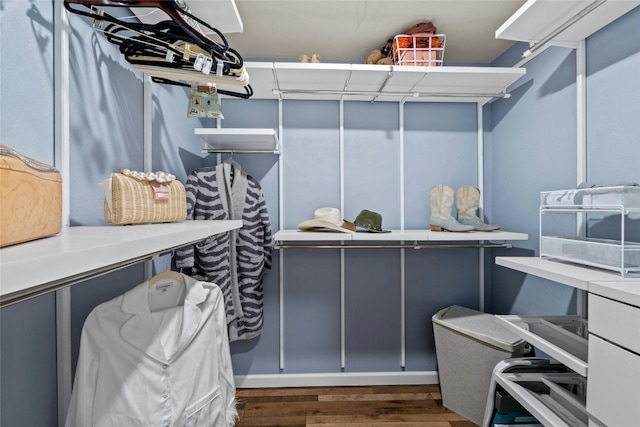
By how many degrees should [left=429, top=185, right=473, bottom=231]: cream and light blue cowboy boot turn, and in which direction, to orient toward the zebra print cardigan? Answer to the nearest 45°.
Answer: approximately 135° to its right

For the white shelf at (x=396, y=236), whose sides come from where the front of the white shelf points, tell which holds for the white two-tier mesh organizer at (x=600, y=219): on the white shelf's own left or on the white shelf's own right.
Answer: on the white shelf's own left

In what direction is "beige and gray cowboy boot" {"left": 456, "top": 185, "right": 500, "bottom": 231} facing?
to the viewer's right

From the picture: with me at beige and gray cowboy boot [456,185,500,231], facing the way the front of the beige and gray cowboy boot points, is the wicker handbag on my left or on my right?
on my right

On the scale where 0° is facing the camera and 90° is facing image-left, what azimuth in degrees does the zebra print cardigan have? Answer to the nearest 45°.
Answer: approximately 0°

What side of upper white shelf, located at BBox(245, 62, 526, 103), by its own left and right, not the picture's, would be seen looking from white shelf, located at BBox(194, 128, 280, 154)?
right

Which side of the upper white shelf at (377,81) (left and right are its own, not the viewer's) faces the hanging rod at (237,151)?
right

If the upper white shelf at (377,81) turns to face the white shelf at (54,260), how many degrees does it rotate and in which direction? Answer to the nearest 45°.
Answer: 0° — it already faces it

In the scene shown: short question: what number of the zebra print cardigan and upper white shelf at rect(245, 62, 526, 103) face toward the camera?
2

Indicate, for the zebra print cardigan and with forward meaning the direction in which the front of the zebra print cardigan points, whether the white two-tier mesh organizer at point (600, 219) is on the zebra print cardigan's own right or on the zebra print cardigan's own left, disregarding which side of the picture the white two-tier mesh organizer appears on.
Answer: on the zebra print cardigan's own left

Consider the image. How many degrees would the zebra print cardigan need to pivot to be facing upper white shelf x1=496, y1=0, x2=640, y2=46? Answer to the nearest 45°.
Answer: approximately 45° to its left
